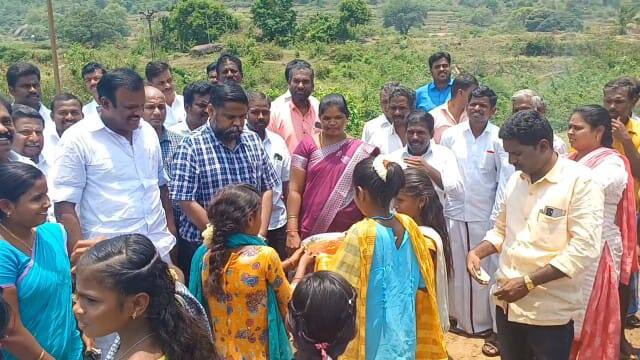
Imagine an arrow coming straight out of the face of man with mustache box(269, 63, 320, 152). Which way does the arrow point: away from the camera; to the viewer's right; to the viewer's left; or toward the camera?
toward the camera

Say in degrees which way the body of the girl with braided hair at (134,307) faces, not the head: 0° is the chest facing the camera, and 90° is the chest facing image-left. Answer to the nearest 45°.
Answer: approximately 90°

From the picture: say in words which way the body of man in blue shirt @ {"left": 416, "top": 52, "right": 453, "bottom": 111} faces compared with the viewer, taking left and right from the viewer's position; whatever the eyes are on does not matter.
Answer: facing the viewer

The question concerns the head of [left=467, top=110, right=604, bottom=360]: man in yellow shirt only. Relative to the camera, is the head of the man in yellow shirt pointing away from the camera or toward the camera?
toward the camera

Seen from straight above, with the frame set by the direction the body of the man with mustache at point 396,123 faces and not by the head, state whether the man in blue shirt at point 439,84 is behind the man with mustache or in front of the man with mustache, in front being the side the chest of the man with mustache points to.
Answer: behind

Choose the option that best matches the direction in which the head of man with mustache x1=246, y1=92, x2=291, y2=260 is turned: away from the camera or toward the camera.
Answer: toward the camera

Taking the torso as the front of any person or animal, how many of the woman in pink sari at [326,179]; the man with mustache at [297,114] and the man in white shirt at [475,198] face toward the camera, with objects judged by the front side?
3

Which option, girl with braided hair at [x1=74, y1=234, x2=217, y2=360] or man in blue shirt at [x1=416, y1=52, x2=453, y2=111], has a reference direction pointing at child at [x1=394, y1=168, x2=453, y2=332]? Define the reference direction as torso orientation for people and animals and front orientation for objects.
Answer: the man in blue shirt

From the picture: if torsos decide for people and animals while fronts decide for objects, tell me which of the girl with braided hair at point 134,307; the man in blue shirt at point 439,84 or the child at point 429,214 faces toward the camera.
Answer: the man in blue shirt

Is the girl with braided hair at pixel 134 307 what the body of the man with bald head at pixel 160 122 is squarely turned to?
yes

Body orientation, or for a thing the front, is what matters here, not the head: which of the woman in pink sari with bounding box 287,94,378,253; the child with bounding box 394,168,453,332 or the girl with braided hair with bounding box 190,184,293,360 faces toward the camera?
the woman in pink sari

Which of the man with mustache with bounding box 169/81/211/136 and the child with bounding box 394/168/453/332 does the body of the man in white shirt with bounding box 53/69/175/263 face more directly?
the child

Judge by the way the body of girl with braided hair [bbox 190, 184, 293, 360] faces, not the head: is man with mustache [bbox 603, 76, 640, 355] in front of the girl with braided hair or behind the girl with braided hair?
in front

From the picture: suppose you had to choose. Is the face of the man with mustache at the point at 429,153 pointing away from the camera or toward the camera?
toward the camera

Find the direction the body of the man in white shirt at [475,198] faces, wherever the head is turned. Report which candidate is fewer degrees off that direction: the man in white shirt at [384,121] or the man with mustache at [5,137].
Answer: the man with mustache
